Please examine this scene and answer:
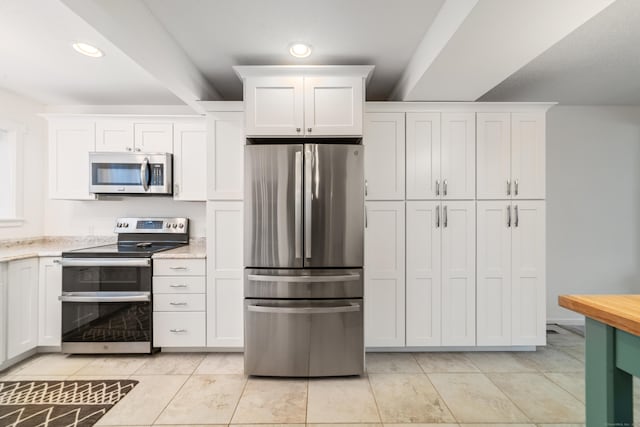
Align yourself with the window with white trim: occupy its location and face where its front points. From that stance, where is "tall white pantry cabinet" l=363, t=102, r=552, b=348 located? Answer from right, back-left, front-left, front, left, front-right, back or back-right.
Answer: front

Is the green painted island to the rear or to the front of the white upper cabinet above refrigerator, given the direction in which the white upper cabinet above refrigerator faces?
to the front

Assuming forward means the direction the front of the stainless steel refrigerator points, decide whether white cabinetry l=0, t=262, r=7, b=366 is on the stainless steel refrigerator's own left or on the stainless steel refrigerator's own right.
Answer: on the stainless steel refrigerator's own right

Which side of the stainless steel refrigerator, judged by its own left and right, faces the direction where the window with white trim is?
right

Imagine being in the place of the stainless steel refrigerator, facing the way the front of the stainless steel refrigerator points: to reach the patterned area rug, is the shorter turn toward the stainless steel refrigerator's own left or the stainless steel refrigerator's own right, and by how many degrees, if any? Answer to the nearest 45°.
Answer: approximately 90° to the stainless steel refrigerator's own right

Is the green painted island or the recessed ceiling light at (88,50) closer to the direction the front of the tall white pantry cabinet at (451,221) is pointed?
the green painted island

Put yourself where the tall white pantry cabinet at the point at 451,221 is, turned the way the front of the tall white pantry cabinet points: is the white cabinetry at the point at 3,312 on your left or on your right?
on your right

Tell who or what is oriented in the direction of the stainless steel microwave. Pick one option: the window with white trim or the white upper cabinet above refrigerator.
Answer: the window with white trim

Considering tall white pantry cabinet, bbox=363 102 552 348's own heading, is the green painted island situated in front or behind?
in front

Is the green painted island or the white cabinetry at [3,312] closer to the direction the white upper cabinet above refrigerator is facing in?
the green painted island

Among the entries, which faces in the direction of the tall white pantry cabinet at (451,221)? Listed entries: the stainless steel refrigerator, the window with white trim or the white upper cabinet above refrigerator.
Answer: the window with white trim

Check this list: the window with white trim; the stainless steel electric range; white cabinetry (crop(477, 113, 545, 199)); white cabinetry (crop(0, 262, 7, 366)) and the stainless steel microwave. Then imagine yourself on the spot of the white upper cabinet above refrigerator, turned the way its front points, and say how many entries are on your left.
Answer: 1

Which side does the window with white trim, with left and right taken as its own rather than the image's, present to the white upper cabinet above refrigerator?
front

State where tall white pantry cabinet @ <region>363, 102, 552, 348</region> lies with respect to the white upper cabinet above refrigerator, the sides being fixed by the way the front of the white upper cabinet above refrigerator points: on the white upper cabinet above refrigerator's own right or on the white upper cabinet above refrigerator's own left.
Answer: on the white upper cabinet above refrigerator's own left

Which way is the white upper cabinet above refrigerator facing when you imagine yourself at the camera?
facing the viewer

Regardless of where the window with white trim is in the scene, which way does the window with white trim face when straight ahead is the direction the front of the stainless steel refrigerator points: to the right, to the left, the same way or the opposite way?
to the left
